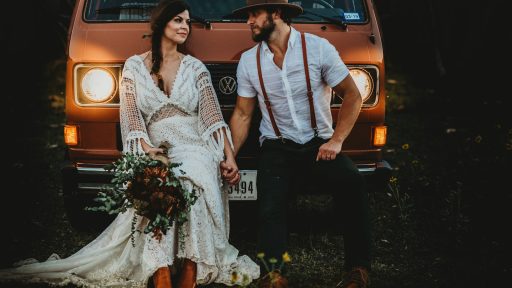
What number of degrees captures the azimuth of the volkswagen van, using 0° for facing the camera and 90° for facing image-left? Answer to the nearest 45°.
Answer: approximately 0°

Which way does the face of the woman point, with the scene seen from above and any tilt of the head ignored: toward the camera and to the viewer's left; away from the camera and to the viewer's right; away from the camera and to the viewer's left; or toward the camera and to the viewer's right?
toward the camera and to the viewer's right

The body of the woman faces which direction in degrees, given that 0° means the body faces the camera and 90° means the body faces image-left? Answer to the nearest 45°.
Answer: approximately 0°

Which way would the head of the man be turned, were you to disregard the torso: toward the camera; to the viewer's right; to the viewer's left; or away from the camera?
to the viewer's left
